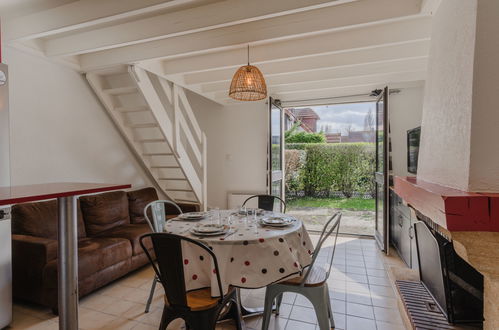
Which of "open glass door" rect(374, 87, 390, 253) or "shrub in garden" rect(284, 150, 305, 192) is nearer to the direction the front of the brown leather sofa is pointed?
the open glass door

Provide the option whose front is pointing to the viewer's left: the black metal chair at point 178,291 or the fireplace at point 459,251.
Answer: the fireplace

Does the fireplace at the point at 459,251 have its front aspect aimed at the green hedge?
no

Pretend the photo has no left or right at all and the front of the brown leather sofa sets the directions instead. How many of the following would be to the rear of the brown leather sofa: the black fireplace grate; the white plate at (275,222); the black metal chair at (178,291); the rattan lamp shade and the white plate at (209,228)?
0

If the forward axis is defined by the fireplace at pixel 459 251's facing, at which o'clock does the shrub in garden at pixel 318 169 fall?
The shrub in garden is roughly at 2 o'clock from the fireplace.

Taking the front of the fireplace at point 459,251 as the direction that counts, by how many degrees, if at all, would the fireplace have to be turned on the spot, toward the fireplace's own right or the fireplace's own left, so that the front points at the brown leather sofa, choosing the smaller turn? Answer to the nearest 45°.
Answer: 0° — it already faces it

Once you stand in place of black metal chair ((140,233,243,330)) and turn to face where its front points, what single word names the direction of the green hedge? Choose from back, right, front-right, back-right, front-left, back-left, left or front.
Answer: front

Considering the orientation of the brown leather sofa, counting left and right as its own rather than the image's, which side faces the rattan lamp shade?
front

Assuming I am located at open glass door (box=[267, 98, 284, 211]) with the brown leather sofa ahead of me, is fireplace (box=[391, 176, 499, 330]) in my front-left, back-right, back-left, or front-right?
front-left

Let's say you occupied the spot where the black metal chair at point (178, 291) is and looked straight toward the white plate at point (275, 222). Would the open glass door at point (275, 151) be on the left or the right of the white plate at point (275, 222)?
left

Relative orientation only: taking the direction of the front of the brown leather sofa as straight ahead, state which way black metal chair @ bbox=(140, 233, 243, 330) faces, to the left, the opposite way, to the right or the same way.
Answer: to the left

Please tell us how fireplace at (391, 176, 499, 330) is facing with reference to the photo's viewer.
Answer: facing to the left of the viewer

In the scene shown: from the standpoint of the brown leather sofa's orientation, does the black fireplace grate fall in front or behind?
in front

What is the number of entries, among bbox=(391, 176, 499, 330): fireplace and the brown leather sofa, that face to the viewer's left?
1

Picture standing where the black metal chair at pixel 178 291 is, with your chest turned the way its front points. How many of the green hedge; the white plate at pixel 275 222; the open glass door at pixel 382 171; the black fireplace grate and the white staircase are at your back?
0

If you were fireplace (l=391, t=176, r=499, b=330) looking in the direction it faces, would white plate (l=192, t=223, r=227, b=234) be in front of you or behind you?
in front

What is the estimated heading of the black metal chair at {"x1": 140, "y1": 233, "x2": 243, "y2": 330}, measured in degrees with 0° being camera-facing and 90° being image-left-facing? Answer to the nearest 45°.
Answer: approximately 225°

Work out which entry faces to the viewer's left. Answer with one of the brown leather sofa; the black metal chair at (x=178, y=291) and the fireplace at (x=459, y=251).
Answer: the fireplace

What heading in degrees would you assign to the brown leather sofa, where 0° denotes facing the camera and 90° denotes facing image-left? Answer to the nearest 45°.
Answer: approximately 315°
